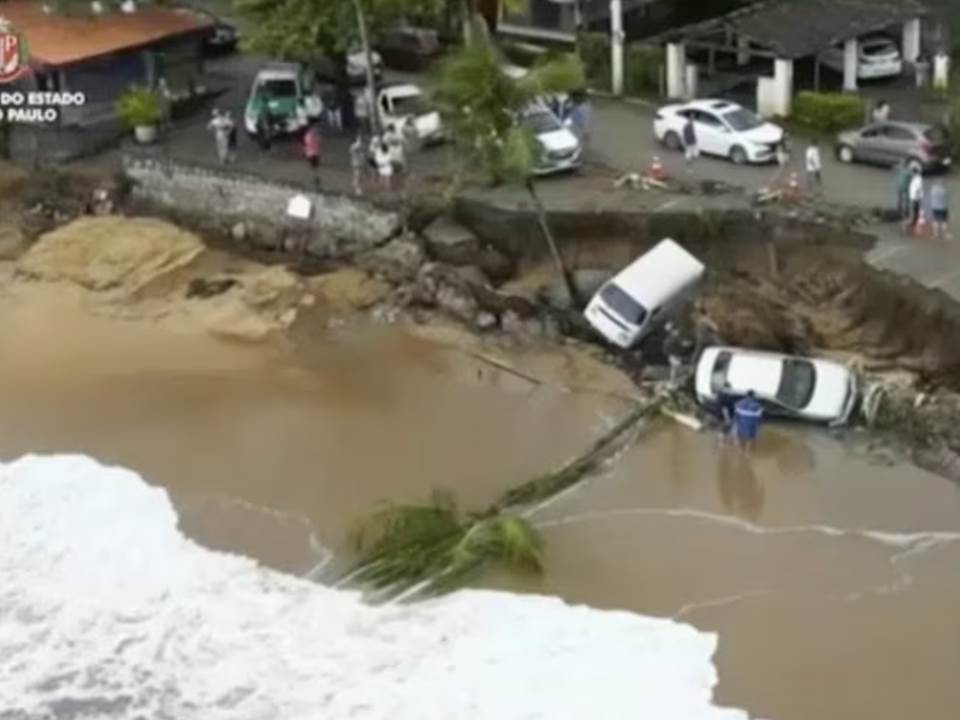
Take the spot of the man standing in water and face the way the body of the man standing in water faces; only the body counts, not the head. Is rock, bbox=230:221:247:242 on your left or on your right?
on your left

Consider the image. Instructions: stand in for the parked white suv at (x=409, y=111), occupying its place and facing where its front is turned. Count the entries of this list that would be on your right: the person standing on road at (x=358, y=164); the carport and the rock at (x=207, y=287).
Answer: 2

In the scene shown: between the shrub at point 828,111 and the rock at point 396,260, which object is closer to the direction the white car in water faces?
the shrub

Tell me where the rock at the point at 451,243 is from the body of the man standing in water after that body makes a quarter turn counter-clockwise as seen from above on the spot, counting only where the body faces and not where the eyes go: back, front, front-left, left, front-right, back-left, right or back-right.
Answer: front-right

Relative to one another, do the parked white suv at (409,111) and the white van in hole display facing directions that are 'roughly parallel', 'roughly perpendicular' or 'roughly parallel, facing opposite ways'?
roughly perpendicular

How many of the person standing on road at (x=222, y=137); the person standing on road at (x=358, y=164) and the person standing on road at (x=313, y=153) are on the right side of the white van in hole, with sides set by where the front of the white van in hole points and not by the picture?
3

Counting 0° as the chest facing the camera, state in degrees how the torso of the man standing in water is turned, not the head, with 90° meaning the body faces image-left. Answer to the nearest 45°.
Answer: approximately 180°

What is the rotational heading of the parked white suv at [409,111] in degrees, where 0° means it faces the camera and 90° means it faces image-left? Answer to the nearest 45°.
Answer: approximately 315°

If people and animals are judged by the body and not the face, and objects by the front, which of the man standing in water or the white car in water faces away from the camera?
the man standing in water

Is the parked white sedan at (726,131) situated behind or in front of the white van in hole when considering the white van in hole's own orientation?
behind

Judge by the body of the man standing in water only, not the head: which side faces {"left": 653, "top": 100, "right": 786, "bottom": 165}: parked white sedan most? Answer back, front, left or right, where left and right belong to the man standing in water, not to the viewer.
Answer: front

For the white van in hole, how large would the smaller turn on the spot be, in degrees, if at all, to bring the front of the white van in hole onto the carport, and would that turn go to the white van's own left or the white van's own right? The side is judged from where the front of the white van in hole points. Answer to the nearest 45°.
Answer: approximately 135° to the white van's own right

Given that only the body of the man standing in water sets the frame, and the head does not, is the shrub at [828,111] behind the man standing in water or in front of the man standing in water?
in front

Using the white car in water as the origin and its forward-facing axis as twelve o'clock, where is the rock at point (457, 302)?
The rock is roughly at 7 o'clock from the white car in water.
